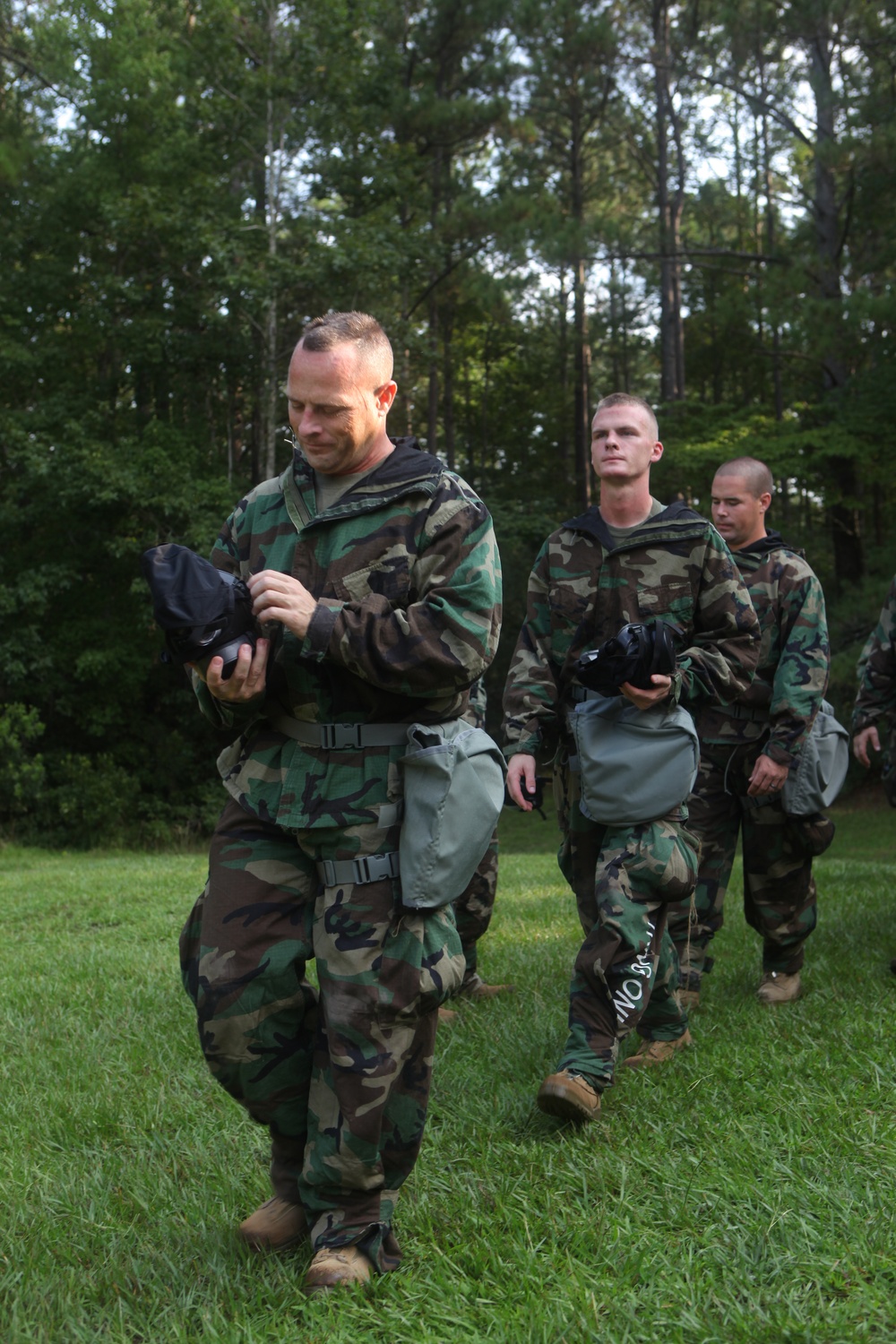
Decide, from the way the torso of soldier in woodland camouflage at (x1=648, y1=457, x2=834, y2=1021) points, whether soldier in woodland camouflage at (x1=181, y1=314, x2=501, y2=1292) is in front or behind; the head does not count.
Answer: in front

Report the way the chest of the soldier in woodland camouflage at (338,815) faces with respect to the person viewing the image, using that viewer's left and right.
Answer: facing the viewer and to the left of the viewer

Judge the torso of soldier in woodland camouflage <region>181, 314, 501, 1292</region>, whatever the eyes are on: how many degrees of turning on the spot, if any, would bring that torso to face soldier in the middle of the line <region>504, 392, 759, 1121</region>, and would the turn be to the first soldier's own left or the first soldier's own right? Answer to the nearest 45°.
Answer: approximately 180°

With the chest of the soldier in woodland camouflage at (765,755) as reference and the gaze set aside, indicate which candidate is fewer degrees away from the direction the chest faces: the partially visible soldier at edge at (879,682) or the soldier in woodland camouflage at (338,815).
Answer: the soldier in woodland camouflage

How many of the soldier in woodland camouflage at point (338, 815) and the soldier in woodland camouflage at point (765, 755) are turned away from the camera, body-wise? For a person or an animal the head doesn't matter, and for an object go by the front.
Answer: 0

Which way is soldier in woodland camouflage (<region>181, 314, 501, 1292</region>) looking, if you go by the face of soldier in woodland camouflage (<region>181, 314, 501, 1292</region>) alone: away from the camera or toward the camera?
toward the camera

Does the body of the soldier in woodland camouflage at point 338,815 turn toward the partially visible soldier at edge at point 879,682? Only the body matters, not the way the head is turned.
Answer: no

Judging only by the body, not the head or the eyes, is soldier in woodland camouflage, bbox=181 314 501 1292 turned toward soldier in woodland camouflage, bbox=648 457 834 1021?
no

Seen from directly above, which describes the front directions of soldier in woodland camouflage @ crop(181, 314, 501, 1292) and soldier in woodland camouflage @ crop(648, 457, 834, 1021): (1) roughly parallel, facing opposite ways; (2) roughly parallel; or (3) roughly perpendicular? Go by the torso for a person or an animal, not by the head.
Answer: roughly parallel

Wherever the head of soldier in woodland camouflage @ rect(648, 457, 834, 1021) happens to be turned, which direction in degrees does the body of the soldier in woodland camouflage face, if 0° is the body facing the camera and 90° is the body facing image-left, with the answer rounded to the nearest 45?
approximately 45°

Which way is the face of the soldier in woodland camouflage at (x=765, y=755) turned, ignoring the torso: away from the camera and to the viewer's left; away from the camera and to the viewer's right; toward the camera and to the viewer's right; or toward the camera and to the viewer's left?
toward the camera and to the viewer's left
